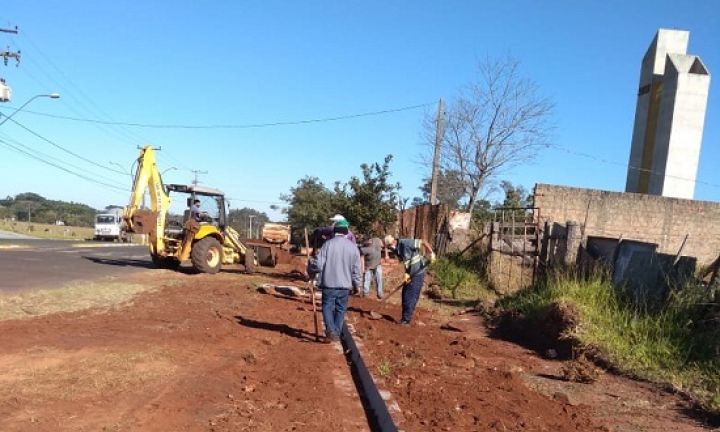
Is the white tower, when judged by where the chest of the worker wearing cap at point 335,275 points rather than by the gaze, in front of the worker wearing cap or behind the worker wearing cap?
in front

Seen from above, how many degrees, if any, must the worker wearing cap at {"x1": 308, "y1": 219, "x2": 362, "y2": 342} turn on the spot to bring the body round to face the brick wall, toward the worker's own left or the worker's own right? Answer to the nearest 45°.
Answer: approximately 45° to the worker's own right

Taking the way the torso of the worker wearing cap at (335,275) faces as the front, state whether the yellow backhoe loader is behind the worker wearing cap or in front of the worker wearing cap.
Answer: in front

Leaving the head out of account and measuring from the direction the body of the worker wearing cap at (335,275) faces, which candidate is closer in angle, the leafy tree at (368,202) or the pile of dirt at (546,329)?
the leafy tree

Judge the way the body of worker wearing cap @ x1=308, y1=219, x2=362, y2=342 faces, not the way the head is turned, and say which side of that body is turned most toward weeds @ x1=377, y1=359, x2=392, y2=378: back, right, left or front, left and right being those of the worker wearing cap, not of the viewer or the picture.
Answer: back

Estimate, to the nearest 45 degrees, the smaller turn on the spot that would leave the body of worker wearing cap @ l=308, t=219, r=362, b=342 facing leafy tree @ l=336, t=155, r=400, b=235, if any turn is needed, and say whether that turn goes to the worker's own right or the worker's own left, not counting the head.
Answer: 0° — they already face it

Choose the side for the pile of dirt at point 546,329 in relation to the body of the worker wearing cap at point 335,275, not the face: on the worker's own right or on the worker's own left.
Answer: on the worker's own right

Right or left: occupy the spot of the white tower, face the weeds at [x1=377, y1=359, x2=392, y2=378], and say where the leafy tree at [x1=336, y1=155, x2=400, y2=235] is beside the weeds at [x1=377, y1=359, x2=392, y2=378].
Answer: right

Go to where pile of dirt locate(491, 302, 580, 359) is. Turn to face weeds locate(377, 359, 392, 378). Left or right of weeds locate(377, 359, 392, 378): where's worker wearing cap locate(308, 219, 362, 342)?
right

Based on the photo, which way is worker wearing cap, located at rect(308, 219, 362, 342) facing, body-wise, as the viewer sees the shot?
away from the camera

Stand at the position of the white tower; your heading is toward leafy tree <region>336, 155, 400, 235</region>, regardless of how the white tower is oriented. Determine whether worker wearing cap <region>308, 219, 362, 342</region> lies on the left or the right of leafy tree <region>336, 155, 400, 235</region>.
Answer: left

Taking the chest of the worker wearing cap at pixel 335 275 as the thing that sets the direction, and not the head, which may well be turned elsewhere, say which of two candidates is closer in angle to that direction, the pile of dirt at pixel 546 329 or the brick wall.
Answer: the brick wall
